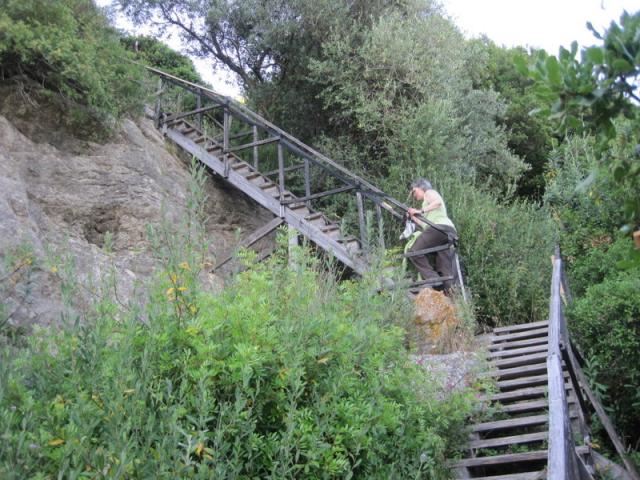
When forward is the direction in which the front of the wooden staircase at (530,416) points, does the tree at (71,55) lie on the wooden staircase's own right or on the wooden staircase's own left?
on the wooden staircase's own right

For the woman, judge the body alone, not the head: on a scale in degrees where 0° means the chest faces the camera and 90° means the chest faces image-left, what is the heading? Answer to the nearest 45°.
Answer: approximately 90°

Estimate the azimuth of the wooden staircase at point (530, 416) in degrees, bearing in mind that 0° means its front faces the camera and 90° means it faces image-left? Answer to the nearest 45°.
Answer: approximately 0°

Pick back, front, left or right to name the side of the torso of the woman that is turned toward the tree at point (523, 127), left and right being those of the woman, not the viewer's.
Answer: right

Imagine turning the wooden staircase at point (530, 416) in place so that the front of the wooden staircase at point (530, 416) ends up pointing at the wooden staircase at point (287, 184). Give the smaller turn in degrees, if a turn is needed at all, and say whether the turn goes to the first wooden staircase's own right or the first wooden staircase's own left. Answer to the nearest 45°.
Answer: approximately 135° to the first wooden staircase's own right

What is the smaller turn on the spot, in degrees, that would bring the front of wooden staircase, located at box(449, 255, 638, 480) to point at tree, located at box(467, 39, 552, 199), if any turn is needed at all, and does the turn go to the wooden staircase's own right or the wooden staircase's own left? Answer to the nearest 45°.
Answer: approximately 180°
